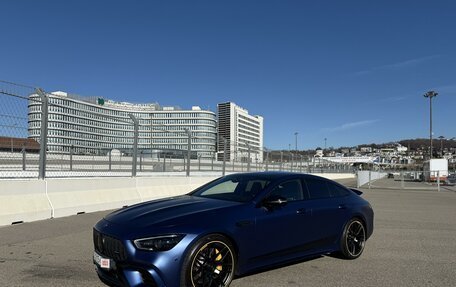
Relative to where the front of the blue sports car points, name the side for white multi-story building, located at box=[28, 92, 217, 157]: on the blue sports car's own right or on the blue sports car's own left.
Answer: on the blue sports car's own right

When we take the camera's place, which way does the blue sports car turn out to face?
facing the viewer and to the left of the viewer

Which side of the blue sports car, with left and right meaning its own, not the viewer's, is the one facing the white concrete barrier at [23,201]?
right

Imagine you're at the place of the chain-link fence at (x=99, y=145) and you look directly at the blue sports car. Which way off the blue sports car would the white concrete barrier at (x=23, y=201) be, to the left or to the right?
right

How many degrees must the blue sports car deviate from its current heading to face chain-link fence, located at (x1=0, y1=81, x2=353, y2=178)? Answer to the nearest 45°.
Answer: approximately 90° to its right
